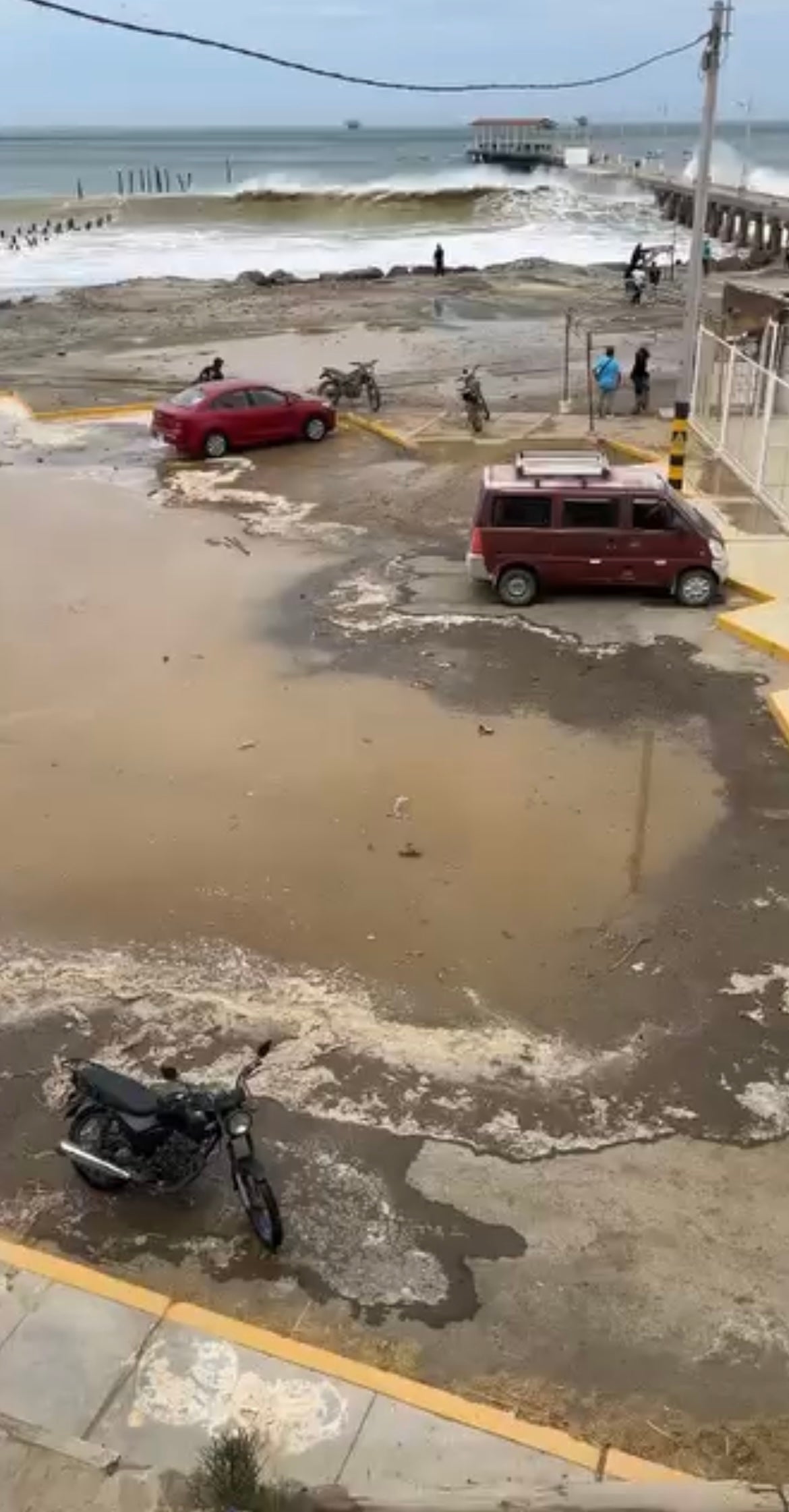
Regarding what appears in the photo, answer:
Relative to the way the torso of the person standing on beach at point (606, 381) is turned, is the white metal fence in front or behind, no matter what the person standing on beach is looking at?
behind

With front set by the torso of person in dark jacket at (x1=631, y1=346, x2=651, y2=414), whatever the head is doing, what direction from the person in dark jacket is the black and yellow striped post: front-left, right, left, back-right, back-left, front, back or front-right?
back

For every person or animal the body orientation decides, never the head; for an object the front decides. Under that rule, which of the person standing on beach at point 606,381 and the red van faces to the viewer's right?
the red van

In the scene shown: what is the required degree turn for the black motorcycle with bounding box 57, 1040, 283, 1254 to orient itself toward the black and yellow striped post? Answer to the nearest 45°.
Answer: approximately 90° to its left

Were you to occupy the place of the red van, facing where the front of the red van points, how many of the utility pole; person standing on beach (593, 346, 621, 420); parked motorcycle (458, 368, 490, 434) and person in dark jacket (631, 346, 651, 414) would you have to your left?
4

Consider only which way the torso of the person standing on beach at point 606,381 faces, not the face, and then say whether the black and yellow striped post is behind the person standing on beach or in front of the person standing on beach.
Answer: behind

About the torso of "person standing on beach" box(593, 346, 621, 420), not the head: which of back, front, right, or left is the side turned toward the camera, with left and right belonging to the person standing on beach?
back

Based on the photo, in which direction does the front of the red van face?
to the viewer's right

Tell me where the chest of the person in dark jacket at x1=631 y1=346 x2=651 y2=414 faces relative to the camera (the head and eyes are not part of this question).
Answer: away from the camera

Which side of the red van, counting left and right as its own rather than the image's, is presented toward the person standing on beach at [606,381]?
left

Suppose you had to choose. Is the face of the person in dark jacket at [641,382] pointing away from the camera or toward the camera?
away from the camera

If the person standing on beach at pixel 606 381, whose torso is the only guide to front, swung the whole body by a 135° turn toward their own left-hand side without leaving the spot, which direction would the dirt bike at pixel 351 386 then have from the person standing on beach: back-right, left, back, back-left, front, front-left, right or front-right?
front-right

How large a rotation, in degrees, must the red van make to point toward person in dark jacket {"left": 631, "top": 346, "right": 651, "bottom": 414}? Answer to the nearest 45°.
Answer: approximately 90° to its left

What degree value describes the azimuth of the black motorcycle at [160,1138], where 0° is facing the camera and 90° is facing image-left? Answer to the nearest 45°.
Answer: approximately 315°
